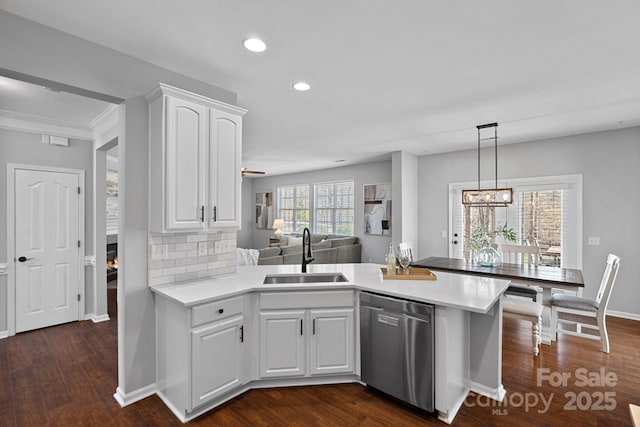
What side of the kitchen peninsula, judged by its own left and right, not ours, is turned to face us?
front

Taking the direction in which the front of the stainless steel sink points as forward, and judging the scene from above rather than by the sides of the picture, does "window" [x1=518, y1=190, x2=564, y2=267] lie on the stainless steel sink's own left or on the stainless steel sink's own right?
on the stainless steel sink's own left

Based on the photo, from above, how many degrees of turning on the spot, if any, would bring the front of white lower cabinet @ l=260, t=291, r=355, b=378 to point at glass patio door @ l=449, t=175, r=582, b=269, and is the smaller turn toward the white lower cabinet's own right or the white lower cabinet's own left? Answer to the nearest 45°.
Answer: approximately 135° to the white lower cabinet's own left

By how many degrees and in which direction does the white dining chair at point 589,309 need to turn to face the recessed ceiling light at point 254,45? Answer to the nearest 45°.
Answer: approximately 45° to its left

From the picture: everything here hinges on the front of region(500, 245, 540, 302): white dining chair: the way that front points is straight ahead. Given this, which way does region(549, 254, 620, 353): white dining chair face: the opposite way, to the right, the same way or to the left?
to the right

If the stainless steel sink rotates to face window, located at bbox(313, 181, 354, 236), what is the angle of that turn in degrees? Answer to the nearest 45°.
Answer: approximately 180°

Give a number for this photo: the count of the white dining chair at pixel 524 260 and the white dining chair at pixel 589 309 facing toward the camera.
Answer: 1

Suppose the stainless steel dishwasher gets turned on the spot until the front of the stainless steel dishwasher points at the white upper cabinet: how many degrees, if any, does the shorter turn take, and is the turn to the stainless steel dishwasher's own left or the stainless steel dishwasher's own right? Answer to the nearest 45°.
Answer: approximately 45° to the stainless steel dishwasher's own right

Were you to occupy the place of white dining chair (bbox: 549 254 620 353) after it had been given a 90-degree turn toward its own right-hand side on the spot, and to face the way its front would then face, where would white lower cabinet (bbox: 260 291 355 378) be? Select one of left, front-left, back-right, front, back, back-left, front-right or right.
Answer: back-left

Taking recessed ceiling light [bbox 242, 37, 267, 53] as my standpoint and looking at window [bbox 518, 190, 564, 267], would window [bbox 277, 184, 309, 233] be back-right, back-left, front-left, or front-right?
front-left

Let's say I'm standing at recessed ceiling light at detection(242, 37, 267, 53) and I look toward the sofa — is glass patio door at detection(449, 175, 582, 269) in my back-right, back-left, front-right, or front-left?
front-right

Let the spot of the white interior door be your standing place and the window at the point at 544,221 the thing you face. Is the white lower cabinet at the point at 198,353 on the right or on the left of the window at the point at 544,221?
right

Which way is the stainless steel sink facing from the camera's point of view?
toward the camera

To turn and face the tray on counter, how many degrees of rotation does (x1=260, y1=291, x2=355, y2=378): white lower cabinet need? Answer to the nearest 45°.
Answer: approximately 90° to its left
